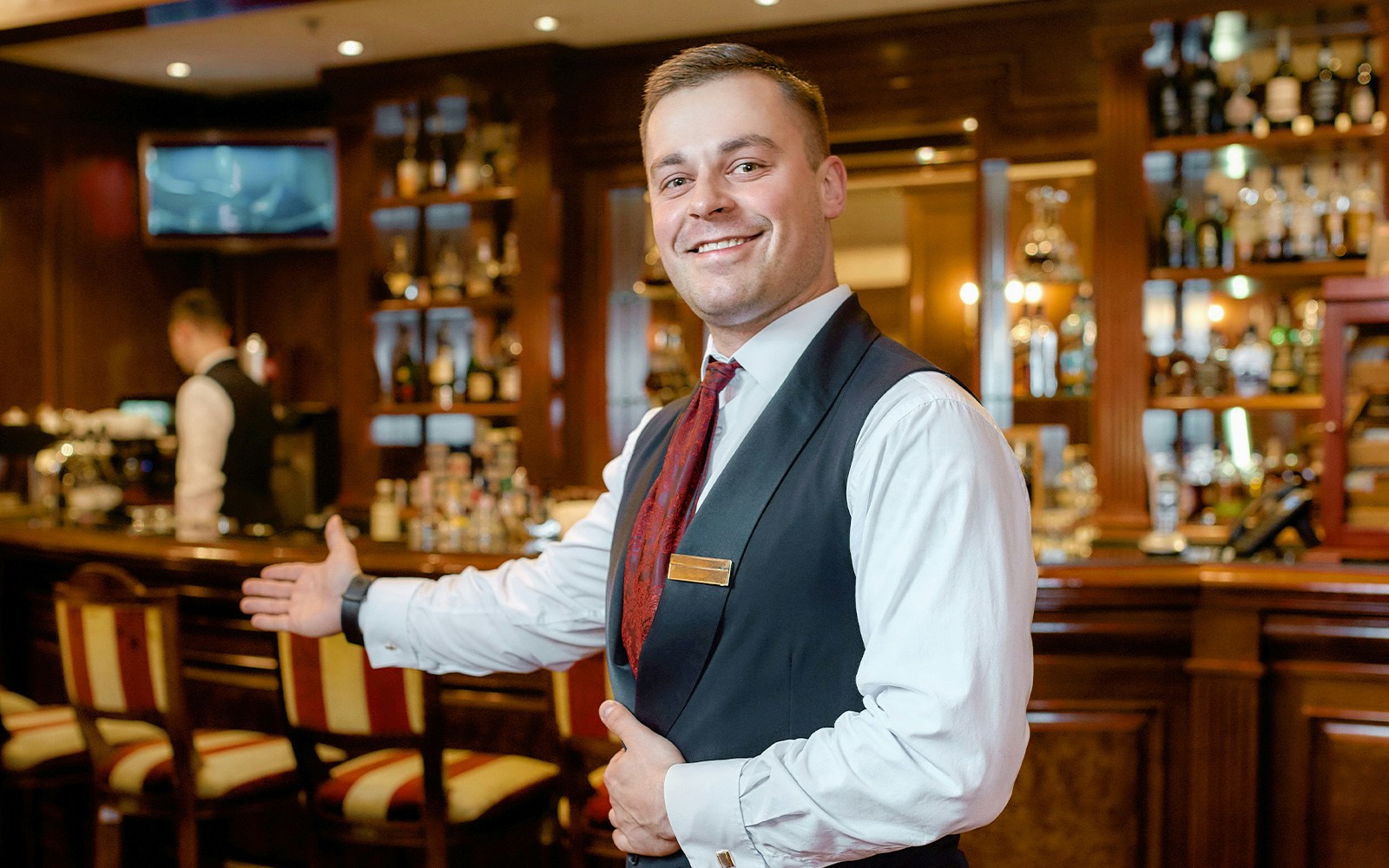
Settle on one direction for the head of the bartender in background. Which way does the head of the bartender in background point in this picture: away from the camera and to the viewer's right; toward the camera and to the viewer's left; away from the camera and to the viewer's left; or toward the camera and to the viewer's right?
away from the camera and to the viewer's left

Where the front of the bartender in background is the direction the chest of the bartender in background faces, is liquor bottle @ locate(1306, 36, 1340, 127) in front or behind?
behind

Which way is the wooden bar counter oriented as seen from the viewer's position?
toward the camera

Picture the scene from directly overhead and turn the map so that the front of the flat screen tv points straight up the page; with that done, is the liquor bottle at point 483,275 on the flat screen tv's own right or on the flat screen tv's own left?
on the flat screen tv's own left

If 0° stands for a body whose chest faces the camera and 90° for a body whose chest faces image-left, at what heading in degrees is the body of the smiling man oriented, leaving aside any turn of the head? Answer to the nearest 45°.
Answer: approximately 45°

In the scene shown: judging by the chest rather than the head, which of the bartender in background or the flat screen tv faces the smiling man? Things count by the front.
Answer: the flat screen tv

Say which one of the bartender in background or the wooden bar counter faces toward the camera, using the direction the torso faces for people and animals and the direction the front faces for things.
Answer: the wooden bar counter

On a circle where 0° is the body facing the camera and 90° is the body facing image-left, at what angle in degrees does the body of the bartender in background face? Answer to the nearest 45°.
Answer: approximately 135°

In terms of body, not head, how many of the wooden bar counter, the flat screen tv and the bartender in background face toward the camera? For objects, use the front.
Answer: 2

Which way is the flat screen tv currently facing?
toward the camera

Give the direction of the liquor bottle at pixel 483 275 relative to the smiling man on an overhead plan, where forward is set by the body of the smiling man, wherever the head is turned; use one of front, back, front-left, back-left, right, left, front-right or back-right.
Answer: back-right

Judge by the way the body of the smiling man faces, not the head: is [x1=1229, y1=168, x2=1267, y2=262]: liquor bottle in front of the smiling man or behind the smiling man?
behind

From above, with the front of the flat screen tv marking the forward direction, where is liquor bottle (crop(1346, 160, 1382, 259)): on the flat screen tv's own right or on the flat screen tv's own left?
on the flat screen tv's own left

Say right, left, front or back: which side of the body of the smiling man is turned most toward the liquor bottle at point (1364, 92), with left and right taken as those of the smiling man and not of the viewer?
back

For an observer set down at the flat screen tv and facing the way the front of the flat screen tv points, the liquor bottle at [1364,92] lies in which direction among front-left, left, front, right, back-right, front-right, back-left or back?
front-left

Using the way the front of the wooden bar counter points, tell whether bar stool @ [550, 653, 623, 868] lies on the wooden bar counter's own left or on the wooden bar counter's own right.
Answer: on the wooden bar counter's own right
